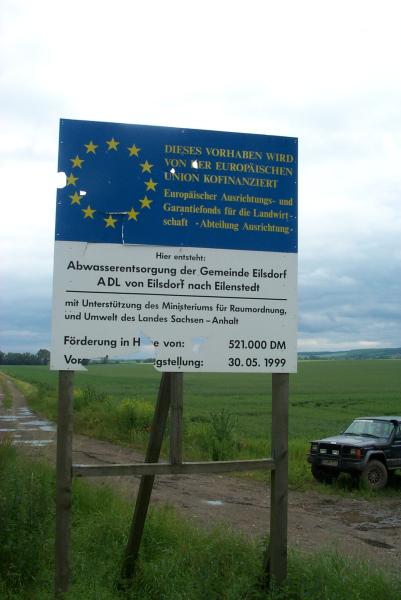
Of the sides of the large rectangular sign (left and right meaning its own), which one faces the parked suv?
back

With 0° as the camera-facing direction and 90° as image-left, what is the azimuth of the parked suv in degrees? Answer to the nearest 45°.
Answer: approximately 45°

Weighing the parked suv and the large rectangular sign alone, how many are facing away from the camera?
0

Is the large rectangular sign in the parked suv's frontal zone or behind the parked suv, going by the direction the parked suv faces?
frontal zone

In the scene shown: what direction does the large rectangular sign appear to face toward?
toward the camera
